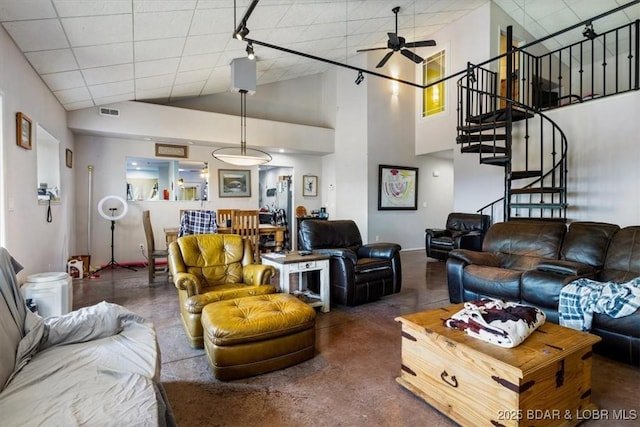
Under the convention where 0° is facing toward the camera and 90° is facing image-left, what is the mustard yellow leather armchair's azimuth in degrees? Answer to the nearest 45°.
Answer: approximately 315°

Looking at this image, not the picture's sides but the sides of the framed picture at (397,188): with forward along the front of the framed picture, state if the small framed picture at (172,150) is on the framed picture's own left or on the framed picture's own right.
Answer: on the framed picture's own right

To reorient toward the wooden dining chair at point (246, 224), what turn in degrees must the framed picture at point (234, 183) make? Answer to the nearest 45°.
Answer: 0° — it already faces it

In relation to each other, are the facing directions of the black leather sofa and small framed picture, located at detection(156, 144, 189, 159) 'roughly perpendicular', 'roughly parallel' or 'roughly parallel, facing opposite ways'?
roughly perpendicular

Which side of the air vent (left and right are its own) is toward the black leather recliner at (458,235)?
left

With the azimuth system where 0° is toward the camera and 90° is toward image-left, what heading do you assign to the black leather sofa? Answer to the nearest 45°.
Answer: approximately 45°

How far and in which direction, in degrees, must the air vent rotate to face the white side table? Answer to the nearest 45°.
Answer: approximately 45° to its left

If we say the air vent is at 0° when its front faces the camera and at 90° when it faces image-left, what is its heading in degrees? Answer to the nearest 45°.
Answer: approximately 0°

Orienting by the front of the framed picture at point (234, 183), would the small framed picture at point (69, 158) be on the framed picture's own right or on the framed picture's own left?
on the framed picture's own right

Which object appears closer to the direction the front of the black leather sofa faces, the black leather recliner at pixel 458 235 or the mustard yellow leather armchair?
the mustard yellow leather armchair

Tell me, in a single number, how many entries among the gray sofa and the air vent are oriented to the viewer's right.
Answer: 1

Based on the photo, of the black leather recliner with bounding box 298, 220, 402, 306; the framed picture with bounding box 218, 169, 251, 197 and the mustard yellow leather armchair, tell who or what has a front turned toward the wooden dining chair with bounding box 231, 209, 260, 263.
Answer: the framed picture

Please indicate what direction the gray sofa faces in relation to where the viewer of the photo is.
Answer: facing to the right of the viewer
